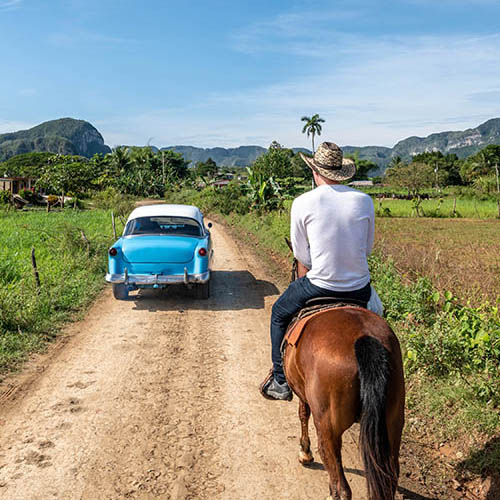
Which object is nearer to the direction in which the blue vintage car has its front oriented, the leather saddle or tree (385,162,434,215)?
the tree

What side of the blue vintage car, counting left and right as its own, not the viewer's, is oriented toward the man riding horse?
back

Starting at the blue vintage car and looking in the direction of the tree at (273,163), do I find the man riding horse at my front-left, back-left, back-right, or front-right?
back-right

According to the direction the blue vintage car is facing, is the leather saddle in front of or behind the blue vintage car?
behind

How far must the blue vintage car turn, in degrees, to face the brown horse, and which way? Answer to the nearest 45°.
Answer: approximately 180°

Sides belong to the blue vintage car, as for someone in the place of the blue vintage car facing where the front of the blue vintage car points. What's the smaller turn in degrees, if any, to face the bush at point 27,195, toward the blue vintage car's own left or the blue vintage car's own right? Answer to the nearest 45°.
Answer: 0° — it already faces it

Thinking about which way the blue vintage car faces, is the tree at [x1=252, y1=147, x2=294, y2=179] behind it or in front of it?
in front

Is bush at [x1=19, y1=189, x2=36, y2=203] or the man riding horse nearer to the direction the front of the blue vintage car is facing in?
the bush

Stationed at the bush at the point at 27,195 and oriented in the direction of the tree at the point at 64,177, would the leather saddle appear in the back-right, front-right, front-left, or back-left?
back-right

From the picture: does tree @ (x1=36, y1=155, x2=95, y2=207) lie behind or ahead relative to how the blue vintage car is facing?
ahead

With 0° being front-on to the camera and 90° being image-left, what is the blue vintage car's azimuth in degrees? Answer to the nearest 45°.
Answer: approximately 180°
